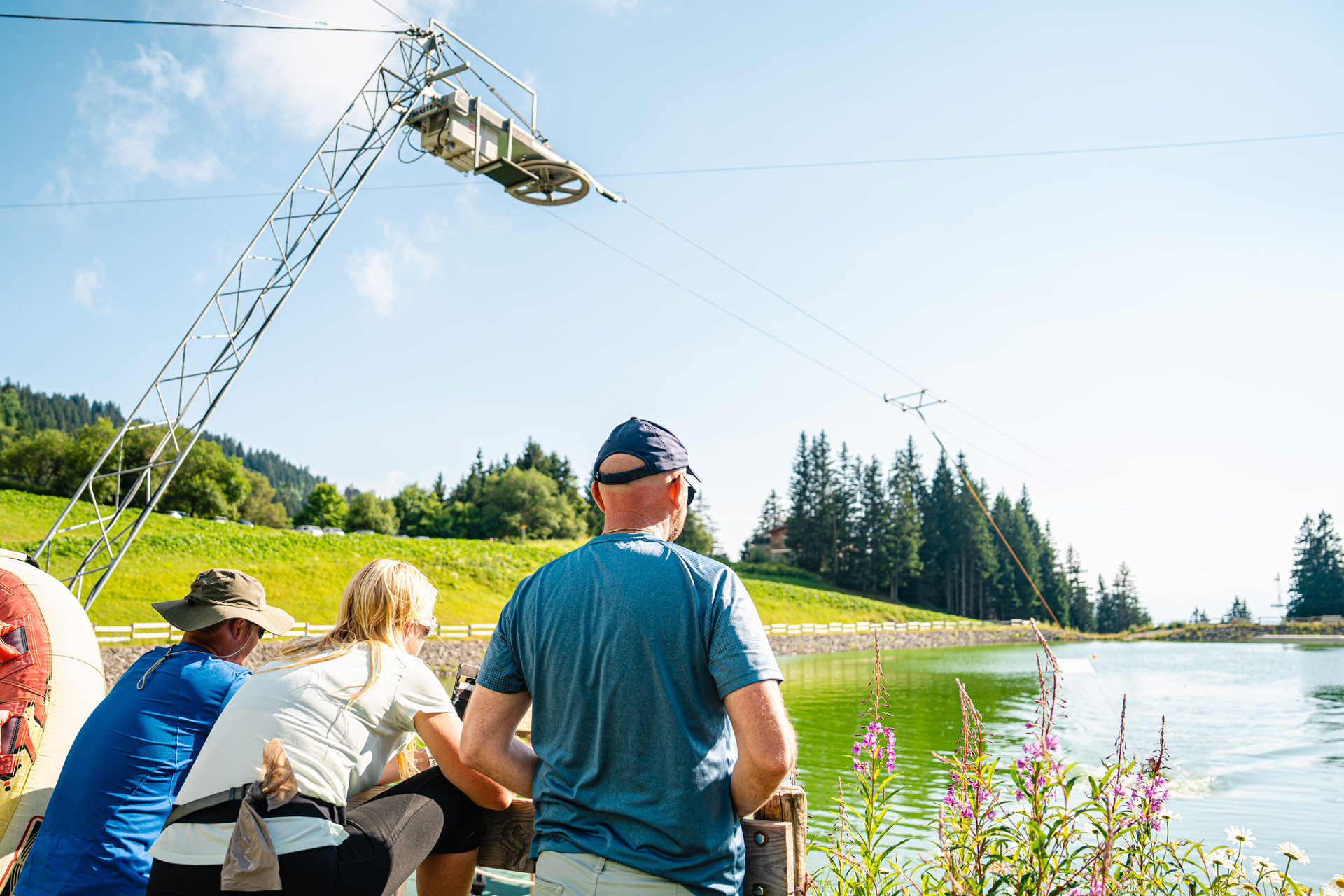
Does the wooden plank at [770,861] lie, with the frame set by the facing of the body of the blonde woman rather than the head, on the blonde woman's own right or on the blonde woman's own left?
on the blonde woman's own right

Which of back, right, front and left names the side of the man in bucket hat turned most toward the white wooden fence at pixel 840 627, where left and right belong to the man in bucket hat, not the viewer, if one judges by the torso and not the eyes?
front

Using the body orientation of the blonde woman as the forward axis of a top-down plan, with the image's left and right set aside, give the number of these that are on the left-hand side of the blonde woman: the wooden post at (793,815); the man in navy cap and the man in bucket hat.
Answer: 1

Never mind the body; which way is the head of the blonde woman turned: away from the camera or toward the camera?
away from the camera

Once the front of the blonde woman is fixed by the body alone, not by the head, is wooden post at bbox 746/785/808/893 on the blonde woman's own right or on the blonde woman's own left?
on the blonde woman's own right

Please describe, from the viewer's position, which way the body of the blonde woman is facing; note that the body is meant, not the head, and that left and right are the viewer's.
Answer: facing away from the viewer and to the right of the viewer

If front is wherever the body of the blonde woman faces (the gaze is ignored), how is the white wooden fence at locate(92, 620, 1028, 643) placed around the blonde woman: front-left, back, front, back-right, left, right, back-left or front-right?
front-left

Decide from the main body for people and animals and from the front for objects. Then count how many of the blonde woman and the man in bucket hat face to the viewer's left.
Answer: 0

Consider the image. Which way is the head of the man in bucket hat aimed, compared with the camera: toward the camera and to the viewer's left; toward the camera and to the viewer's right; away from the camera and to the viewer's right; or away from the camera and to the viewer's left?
away from the camera and to the viewer's right

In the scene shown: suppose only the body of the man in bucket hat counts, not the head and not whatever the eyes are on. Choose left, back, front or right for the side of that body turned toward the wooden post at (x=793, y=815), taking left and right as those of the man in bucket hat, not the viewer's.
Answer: right

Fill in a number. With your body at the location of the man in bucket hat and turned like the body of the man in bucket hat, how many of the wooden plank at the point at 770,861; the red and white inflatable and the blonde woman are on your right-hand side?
2

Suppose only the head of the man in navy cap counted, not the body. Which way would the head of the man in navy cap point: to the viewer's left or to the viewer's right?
to the viewer's right

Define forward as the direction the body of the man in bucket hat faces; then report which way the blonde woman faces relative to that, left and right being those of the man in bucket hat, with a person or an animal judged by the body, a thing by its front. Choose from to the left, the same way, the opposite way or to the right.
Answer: the same way

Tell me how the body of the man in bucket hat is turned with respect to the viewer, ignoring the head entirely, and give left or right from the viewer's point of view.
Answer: facing away from the viewer and to the right of the viewer

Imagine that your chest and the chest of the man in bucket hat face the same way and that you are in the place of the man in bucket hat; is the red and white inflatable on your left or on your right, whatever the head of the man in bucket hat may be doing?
on your left

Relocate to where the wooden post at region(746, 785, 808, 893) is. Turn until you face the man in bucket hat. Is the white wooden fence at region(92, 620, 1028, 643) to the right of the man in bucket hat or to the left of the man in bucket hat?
right
